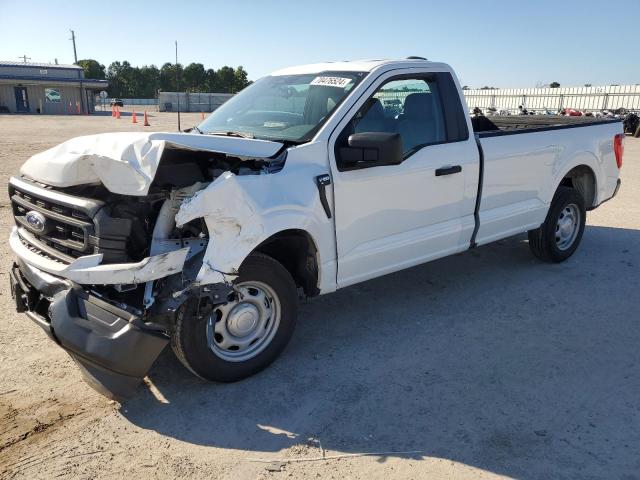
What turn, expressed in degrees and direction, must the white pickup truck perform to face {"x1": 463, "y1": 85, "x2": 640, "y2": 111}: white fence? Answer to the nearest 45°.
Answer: approximately 180°

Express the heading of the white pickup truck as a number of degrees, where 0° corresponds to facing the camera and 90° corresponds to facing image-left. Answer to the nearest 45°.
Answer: approximately 45°
